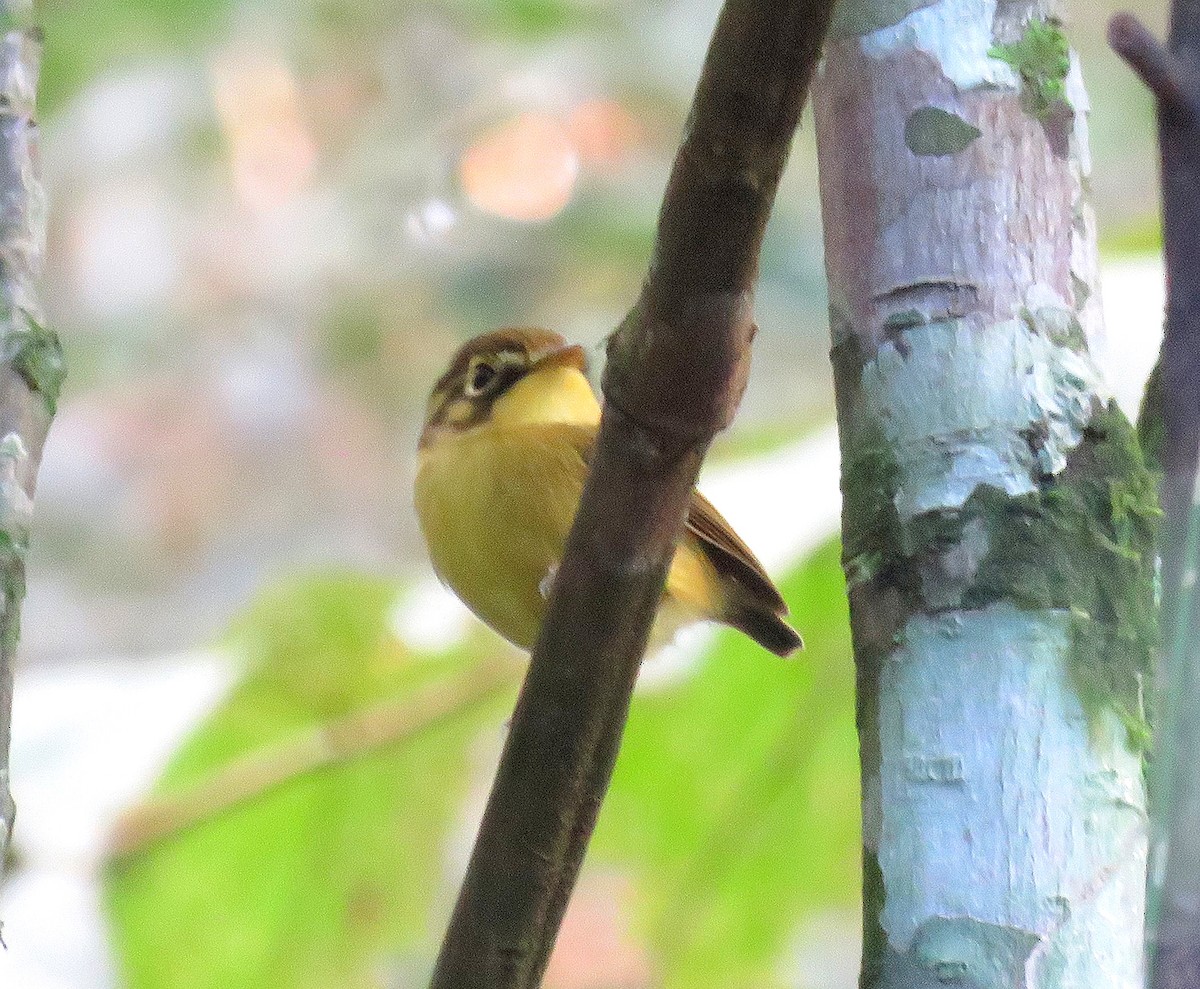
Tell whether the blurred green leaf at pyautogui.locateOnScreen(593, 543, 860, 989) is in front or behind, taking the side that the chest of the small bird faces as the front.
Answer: behind

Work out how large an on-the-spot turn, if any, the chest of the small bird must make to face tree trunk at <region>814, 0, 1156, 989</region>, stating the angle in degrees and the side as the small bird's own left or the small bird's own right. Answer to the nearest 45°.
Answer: approximately 135° to the small bird's own left

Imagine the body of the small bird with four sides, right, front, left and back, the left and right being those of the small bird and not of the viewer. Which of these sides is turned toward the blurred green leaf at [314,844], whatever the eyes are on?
right

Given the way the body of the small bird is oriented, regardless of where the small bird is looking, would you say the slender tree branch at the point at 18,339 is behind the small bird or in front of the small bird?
in front

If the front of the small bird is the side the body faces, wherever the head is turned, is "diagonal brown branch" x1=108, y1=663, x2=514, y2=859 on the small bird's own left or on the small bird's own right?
on the small bird's own right

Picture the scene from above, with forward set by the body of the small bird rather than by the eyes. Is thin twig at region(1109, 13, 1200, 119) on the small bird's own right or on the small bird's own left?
on the small bird's own left
